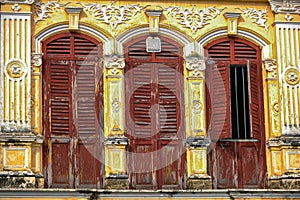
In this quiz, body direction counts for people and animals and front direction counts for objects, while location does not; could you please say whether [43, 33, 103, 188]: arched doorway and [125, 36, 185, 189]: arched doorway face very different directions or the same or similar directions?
same or similar directions

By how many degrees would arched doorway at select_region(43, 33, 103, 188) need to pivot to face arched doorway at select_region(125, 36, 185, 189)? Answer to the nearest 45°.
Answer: approximately 90° to its left

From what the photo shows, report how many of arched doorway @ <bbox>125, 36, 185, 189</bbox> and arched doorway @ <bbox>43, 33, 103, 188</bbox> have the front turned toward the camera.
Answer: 2

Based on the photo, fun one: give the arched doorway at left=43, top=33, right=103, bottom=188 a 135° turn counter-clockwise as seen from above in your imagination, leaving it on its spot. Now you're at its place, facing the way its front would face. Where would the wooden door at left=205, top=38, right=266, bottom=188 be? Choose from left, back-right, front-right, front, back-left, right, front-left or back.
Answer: front-right

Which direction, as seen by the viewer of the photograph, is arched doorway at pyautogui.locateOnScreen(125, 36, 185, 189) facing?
facing the viewer

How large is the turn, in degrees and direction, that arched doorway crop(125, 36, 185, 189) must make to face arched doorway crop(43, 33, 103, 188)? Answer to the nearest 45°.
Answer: approximately 90° to its right

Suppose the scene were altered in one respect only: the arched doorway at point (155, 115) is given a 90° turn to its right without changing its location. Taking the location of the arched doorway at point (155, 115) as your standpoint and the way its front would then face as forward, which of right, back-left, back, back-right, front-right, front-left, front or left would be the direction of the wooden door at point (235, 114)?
back
